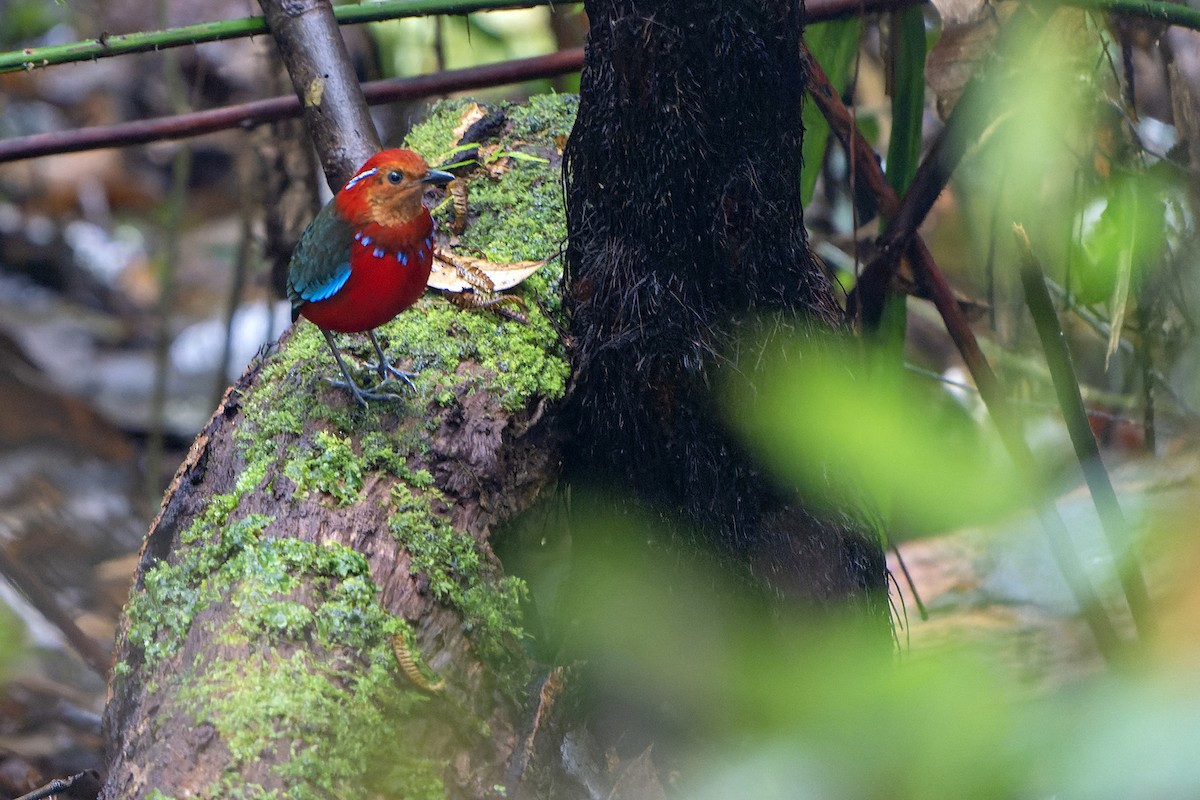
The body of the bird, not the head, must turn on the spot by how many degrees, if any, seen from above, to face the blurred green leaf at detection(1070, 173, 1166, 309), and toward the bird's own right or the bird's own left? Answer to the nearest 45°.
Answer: approximately 45° to the bird's own left

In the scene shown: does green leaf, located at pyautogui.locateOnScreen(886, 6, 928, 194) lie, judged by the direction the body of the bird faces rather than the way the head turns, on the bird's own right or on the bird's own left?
on the bird's own left

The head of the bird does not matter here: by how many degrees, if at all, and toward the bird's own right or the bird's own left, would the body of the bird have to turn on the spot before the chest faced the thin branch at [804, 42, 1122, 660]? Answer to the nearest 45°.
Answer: approximately 45° to the bird's own left

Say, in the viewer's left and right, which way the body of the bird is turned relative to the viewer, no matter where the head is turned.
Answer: facing the viewer and to the right of the viewer

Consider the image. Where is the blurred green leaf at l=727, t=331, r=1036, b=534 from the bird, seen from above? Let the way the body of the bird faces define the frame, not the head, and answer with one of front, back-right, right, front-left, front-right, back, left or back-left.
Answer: front-right
